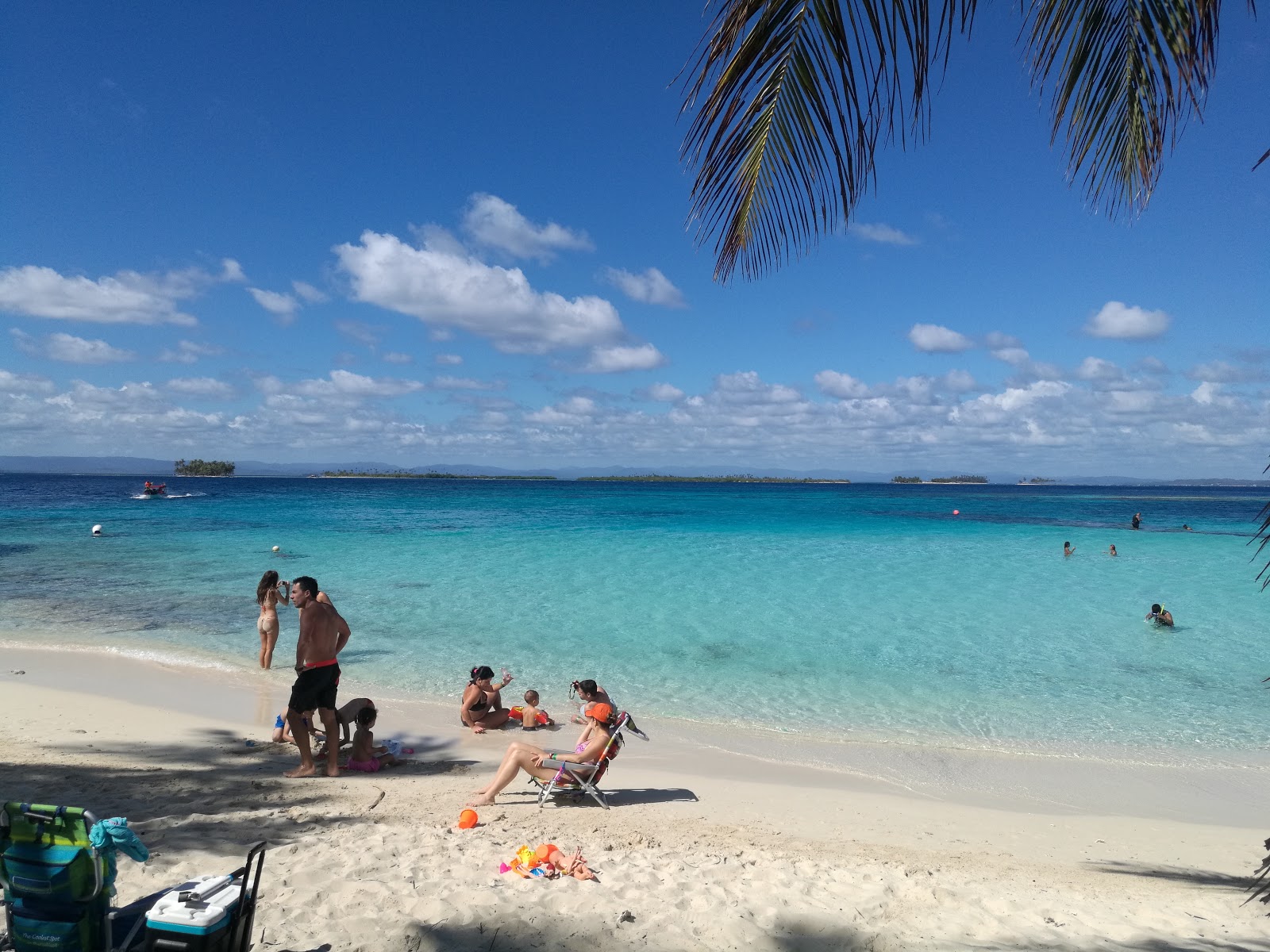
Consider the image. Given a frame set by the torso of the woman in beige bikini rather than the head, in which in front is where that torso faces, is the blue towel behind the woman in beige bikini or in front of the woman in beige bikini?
behind

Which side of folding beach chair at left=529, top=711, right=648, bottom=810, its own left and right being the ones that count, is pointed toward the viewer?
left

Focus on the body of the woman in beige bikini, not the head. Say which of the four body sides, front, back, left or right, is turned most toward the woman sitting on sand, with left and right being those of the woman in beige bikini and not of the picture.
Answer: right

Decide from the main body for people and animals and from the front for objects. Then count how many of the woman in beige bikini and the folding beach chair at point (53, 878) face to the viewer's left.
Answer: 0

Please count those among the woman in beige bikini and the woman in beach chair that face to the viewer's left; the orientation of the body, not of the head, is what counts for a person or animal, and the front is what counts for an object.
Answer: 1

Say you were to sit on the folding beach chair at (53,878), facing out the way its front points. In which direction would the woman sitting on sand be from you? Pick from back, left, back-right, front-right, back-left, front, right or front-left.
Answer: front

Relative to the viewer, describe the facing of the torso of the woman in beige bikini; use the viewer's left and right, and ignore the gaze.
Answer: facing away from the viewer and to the right of the viewer

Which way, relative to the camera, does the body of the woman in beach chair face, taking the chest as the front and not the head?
to the viewer's left

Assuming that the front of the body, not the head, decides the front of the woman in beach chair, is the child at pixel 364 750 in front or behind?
in front

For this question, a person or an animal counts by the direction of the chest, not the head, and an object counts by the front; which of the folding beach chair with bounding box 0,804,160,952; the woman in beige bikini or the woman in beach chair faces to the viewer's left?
the woman in beach chair

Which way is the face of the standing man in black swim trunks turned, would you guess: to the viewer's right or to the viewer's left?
to the viewer's left

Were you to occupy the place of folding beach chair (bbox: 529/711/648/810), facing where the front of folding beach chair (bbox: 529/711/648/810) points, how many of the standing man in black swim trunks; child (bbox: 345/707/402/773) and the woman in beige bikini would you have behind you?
0
